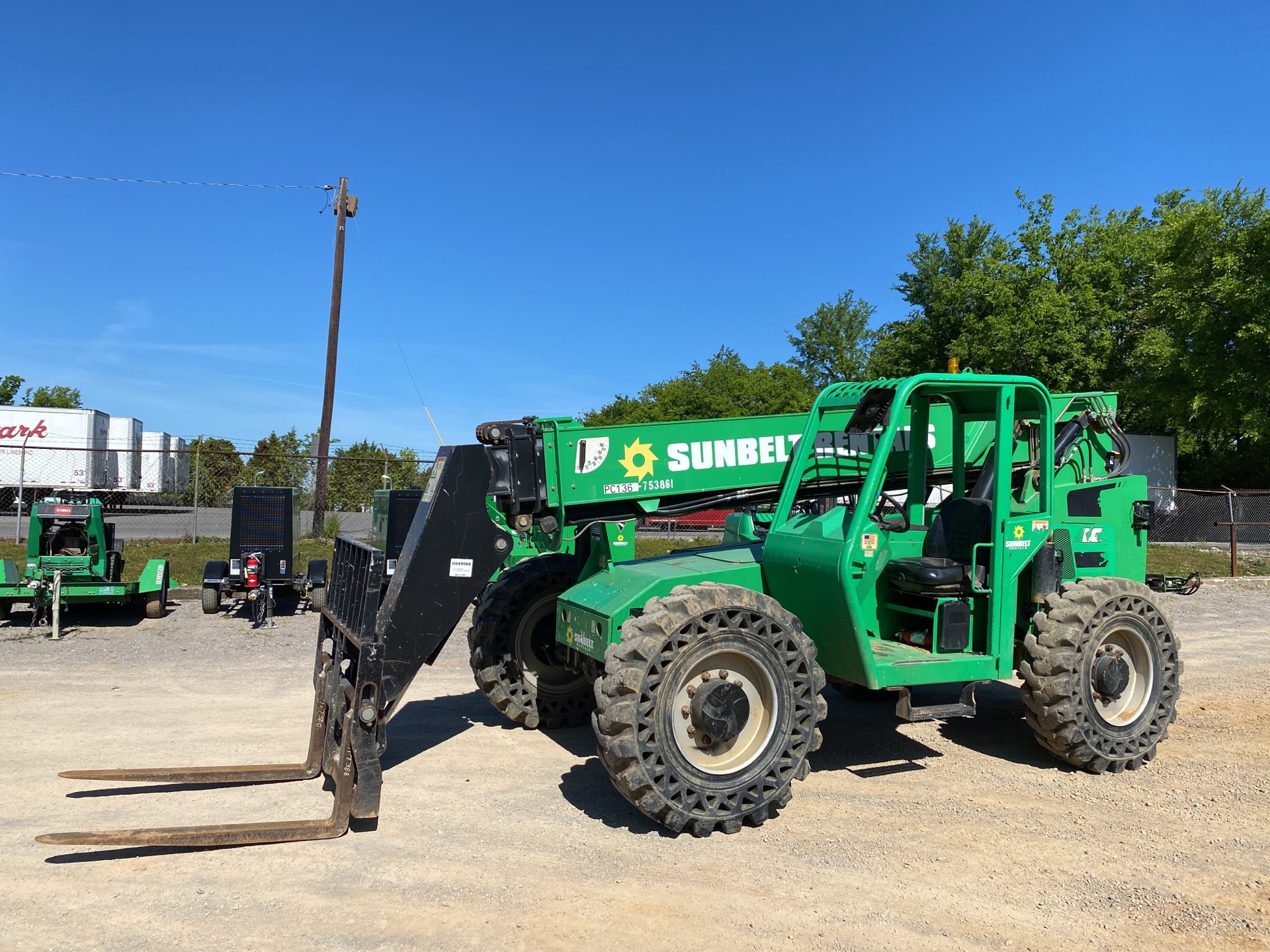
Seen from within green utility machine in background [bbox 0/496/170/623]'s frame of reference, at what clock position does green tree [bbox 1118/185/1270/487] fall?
The green tree is roughly at 9 o'clock from the green utility machine in background.

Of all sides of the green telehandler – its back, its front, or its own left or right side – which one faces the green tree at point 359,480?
right

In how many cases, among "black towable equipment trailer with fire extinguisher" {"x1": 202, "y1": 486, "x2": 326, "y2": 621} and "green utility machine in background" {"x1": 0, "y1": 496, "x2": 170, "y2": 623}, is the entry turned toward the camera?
2

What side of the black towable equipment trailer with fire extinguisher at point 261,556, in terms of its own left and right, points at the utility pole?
back

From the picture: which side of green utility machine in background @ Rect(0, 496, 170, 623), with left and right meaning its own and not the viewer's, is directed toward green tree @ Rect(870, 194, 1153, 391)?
left

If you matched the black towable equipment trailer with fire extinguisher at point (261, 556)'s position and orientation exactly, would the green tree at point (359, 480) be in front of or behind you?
behind

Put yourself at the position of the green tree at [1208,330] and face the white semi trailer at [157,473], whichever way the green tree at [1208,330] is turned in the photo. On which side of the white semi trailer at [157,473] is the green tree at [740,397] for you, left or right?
right

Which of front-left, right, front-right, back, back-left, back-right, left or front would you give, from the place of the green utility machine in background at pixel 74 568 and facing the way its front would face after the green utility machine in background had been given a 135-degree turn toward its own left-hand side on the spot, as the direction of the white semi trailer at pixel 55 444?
front-left

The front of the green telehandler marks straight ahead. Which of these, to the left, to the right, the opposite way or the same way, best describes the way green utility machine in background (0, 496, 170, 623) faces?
to the left

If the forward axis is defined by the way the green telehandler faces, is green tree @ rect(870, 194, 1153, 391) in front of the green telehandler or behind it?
behind

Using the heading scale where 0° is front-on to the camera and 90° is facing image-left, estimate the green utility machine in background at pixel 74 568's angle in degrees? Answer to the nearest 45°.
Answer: approximately 0°

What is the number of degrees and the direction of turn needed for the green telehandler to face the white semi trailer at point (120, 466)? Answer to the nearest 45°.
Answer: approximately 90° to its right
